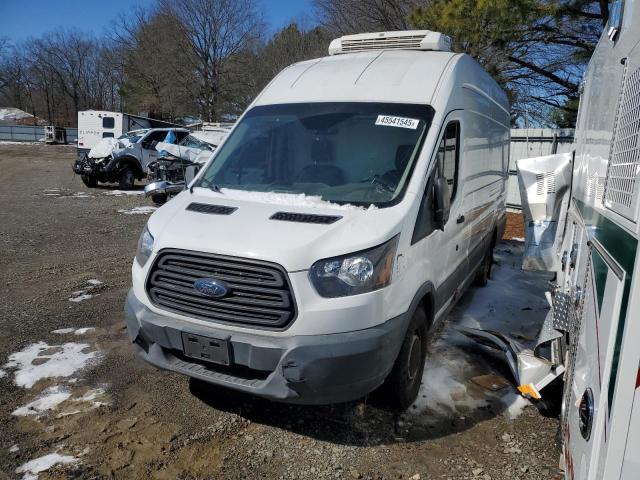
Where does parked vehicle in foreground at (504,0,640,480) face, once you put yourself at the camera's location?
facing away from the viewer and to the left of the viewer

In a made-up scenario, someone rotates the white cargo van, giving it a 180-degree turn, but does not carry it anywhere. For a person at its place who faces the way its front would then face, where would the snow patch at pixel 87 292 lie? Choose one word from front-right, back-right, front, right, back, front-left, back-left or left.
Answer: left

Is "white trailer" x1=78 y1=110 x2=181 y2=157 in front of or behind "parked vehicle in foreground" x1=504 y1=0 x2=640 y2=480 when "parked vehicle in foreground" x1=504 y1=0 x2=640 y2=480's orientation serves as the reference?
in front

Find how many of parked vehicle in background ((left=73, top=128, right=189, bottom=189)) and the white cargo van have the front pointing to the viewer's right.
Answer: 0

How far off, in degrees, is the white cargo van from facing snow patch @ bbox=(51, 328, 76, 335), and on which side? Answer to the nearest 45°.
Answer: approximately 90° to its right

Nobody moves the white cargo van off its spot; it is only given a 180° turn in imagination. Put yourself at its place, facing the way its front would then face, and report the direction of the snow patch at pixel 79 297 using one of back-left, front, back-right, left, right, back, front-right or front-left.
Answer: left

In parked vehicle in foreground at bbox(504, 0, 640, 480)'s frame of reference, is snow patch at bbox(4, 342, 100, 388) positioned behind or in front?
in front

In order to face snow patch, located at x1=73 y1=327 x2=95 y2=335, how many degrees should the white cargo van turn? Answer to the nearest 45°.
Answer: approximately 90° to its right

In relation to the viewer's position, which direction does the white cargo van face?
facing the viewer and to the left of the viewer

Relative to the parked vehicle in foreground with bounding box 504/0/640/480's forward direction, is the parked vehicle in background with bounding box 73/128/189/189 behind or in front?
in front

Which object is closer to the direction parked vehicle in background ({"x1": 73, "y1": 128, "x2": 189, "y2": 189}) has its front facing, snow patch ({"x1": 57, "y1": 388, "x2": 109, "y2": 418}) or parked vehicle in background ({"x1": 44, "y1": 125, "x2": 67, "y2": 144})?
the snow patch

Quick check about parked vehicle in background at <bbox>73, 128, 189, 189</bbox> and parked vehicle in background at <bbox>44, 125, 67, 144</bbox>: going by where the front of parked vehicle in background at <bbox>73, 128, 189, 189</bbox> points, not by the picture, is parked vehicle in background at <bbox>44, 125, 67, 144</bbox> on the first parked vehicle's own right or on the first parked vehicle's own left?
on the first parked vehicle's own right

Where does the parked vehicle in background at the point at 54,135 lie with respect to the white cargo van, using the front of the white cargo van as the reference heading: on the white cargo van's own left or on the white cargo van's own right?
on the white cargo van's own right
